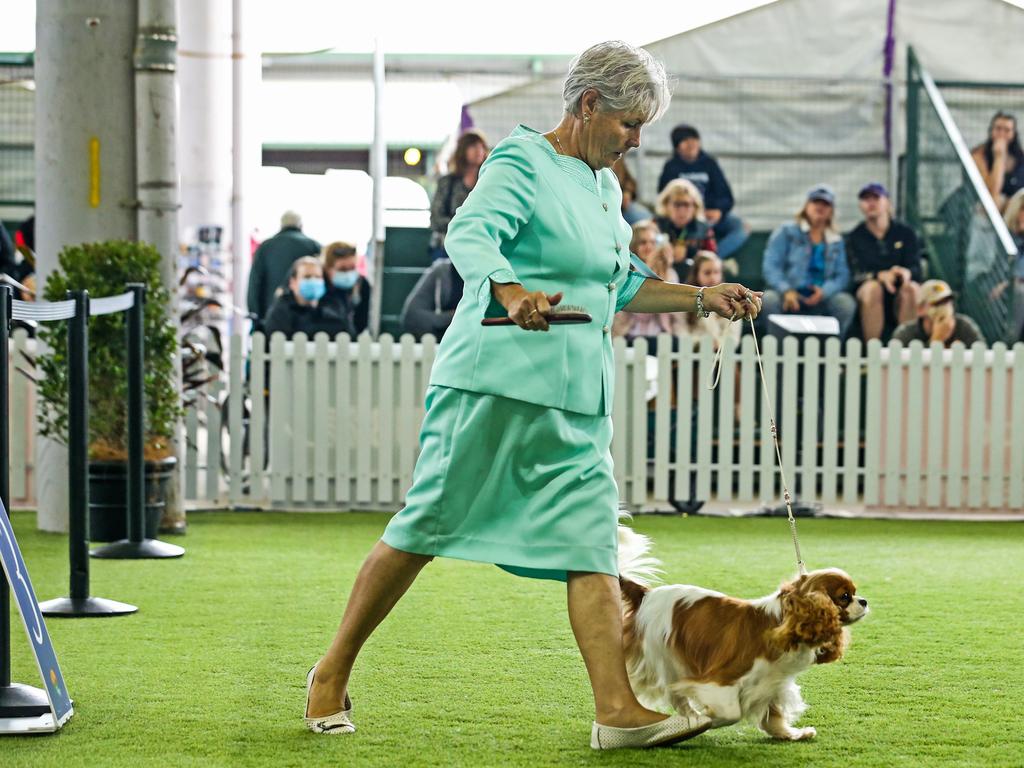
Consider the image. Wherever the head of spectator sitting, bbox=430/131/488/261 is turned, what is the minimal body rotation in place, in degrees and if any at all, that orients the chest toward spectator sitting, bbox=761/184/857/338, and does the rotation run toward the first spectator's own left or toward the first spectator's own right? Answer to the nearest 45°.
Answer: approximately 45° to the first spectator's own left

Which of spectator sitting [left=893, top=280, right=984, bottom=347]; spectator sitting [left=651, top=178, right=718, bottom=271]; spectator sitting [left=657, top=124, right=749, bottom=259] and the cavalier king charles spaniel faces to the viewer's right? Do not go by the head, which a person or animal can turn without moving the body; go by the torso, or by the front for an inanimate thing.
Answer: the cavalier king charles spaniel

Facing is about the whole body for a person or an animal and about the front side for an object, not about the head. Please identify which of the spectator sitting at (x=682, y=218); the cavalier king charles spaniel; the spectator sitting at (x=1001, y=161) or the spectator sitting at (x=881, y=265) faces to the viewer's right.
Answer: the cavalier king charles spaniel

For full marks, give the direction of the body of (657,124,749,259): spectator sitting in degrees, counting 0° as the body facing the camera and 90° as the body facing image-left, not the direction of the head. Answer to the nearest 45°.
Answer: approximately 0°

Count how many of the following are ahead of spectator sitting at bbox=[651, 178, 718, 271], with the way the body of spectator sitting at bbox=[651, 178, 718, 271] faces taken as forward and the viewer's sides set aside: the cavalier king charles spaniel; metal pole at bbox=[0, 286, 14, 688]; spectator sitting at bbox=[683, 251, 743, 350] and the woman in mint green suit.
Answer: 4

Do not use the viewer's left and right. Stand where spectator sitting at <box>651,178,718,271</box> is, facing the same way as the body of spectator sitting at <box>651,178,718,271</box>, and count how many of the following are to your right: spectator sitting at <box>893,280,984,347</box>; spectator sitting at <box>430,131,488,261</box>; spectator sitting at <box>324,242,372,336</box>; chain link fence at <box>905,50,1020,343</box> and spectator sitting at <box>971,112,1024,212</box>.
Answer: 2

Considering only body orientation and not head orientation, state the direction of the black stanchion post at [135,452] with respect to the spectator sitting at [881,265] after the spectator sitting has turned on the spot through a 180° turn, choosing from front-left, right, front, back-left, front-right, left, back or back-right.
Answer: back-left

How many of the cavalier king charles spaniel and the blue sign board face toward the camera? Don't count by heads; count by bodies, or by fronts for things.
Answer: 0

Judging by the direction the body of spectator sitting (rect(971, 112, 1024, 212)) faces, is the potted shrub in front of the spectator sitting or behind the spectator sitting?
in front

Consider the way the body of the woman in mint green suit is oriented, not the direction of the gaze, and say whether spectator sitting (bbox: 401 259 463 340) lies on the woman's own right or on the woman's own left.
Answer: on the woman's own left

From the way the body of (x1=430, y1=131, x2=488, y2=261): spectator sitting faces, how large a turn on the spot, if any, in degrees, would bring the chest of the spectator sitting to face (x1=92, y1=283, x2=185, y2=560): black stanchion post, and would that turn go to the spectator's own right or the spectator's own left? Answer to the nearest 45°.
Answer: approximately 45° to the spectator's own right

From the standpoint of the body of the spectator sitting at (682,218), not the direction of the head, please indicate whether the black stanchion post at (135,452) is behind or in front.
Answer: in front
